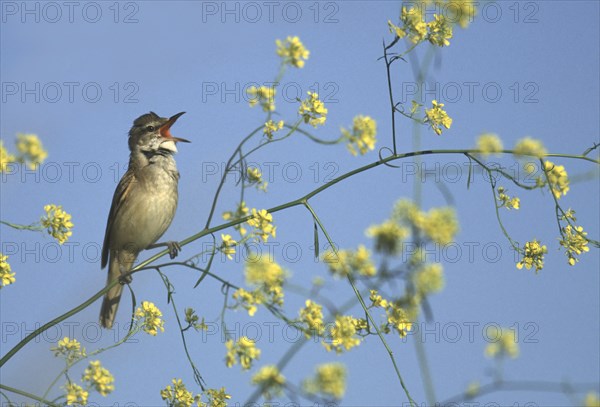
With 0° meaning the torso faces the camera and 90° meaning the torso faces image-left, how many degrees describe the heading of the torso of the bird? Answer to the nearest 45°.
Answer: approximately 315°
